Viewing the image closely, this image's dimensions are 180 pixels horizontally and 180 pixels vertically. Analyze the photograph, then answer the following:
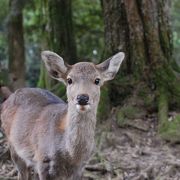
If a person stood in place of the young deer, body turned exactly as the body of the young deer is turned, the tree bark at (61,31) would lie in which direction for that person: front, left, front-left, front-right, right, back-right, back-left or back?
back-left

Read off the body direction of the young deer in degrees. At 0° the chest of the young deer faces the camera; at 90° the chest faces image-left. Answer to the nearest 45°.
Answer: approximately 315°

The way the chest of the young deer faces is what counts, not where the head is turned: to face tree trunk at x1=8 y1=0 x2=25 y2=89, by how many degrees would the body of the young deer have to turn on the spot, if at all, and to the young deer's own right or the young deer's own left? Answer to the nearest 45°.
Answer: approximately 135° to the young deer's own left
